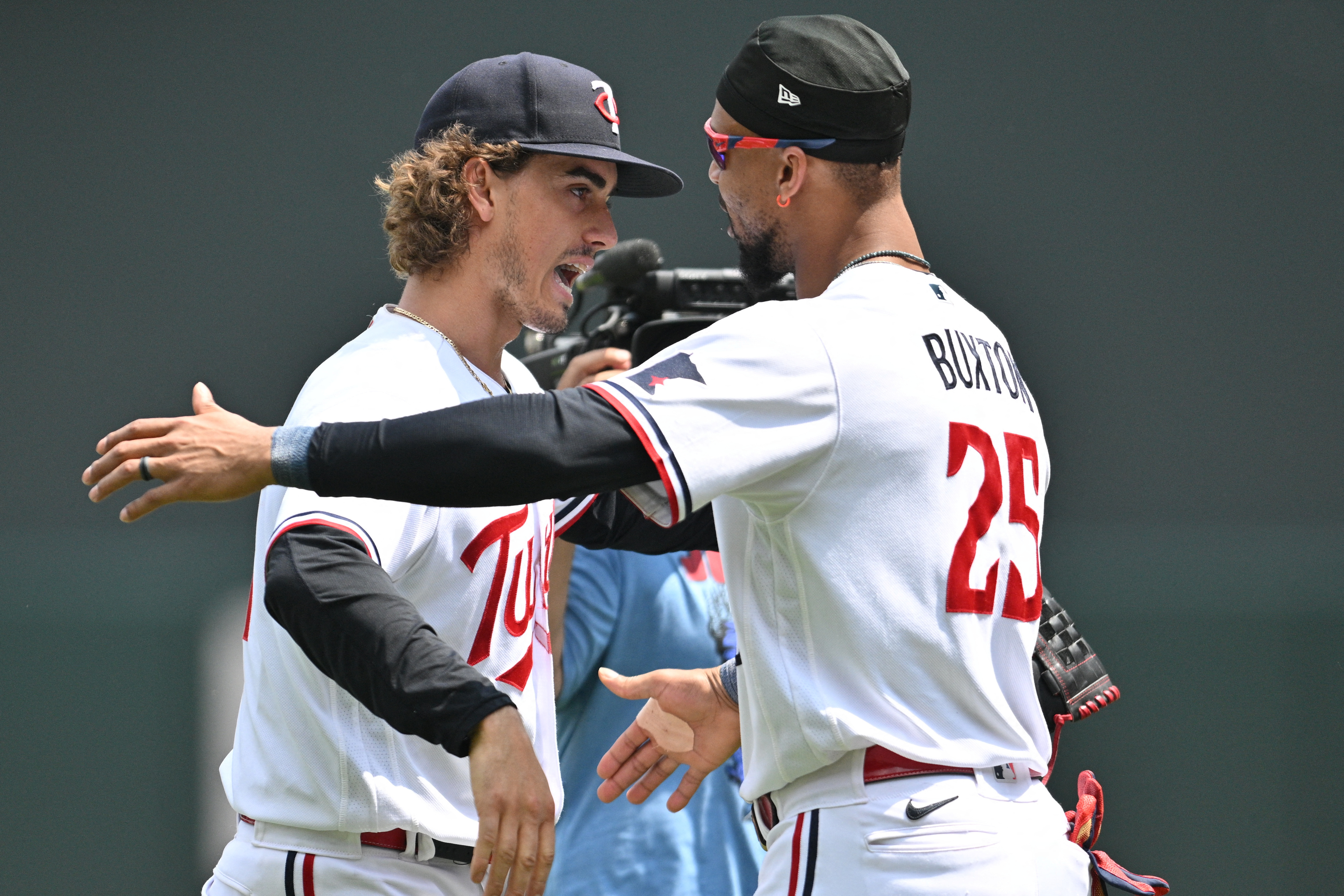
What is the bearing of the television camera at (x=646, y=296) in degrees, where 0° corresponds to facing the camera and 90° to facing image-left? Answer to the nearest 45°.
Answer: approximately 90°

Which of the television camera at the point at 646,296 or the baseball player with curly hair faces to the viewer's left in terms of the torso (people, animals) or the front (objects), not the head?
the television camera

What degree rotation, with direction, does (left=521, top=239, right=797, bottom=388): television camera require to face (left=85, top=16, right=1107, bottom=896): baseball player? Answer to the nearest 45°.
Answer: approximately 90° to its left

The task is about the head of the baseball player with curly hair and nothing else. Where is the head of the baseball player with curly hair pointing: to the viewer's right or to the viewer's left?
to the viewer's right

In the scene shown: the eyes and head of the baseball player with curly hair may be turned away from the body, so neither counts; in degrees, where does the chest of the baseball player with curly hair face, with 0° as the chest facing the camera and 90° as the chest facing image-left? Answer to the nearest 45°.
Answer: approximately 315°

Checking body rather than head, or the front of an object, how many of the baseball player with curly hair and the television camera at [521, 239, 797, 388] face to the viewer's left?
1

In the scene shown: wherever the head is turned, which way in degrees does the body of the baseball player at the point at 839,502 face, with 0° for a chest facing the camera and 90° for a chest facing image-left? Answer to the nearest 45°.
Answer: approximately 135°

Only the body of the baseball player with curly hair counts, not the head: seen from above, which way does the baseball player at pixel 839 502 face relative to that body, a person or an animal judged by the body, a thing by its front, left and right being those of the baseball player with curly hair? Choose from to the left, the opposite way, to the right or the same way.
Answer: the opposite way

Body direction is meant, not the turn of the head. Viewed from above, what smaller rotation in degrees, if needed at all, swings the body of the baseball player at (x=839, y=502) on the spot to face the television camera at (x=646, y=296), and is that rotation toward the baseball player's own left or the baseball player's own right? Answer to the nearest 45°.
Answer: approximately 45° to the baseball player's own right
